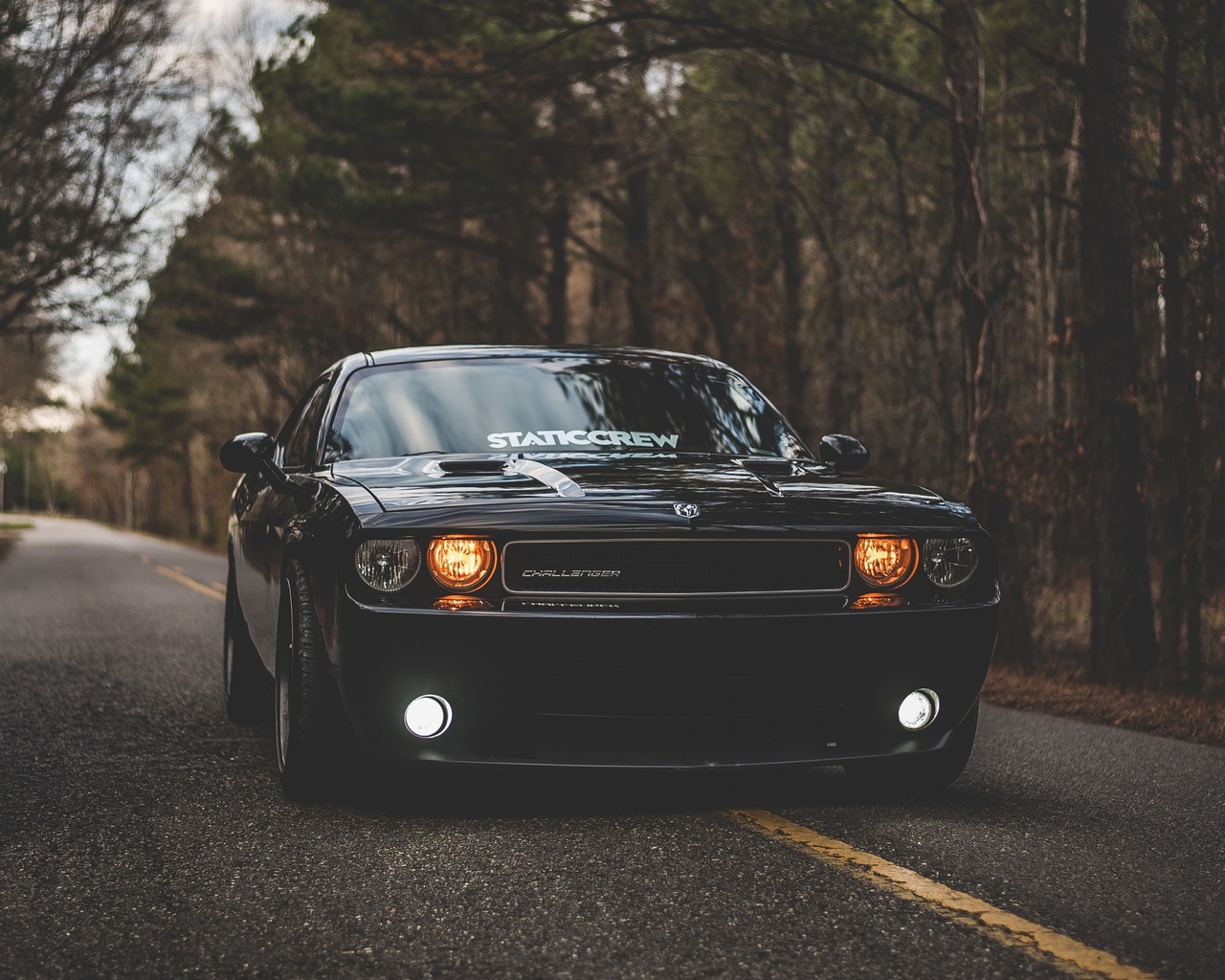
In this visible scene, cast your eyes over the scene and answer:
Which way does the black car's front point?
toward the camera

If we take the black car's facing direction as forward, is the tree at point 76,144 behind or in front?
behind
